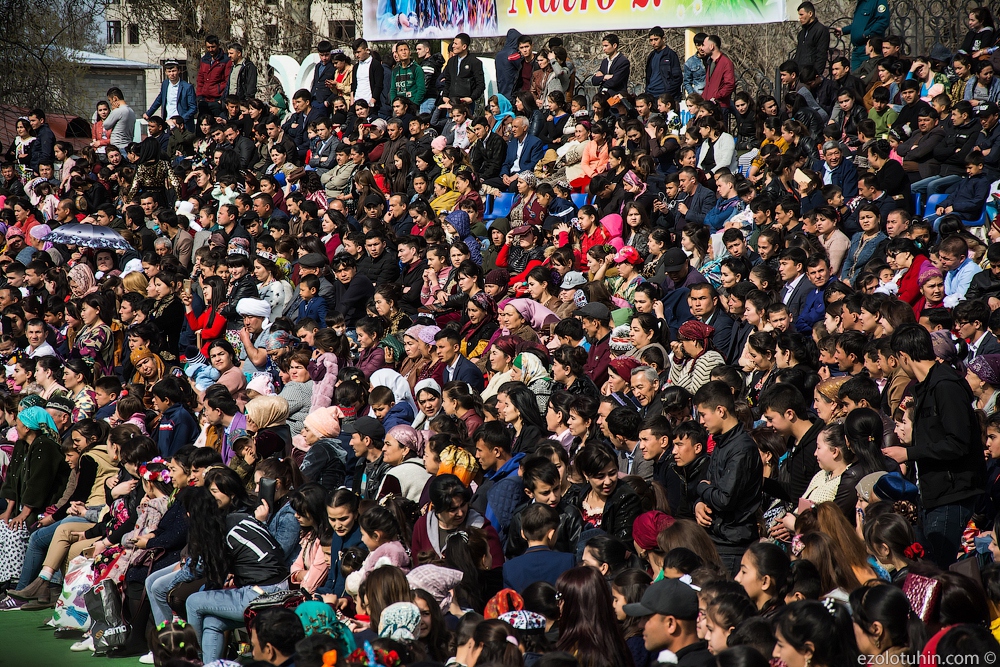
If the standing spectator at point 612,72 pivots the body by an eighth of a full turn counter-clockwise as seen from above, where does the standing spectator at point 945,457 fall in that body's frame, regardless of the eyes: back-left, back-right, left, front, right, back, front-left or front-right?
front

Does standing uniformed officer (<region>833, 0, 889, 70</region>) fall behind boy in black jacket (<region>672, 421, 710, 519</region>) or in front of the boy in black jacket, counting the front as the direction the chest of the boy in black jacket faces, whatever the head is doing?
behind

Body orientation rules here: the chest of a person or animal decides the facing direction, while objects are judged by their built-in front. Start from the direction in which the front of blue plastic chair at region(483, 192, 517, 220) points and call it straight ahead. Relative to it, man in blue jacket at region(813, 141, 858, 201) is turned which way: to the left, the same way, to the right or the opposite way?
the same way

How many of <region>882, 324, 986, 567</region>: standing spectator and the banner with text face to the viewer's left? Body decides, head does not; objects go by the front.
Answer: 1

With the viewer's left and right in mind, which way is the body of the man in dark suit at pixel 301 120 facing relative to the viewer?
facing the viewer and to the left of the viewer

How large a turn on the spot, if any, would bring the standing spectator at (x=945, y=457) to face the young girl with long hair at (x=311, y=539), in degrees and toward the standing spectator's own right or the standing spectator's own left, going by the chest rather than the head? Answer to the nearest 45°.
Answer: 0° — they already face them

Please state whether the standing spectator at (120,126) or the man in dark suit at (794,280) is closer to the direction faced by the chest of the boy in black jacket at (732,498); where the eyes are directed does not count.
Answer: the standing spectator

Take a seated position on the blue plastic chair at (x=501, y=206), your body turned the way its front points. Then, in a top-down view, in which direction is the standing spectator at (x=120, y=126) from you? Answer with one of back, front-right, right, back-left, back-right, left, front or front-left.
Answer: right

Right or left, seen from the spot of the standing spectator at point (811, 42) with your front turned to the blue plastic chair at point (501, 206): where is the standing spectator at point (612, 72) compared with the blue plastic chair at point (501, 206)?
right

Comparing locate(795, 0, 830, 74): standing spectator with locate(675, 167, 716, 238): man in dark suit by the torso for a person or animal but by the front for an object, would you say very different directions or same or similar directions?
same or similar directions

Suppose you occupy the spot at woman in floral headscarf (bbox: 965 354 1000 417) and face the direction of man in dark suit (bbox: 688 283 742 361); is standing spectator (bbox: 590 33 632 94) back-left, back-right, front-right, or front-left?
front-right

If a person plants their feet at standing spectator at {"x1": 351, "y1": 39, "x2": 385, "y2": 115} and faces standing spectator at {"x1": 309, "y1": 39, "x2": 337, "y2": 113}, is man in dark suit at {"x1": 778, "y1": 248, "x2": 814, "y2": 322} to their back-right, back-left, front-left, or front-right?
back-left

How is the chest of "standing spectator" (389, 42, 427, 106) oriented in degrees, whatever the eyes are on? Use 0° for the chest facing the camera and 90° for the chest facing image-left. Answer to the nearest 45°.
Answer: approximately 45°

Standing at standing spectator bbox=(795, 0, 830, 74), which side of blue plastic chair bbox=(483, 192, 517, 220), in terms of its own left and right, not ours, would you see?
back

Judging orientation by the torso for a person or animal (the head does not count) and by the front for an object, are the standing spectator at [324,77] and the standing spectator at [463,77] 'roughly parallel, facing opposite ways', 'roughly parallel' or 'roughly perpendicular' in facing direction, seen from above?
roughly parallel

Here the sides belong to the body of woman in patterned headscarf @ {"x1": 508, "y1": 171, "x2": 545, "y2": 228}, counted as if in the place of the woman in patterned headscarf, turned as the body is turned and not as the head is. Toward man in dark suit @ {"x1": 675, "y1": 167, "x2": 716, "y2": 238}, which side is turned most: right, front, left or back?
left
